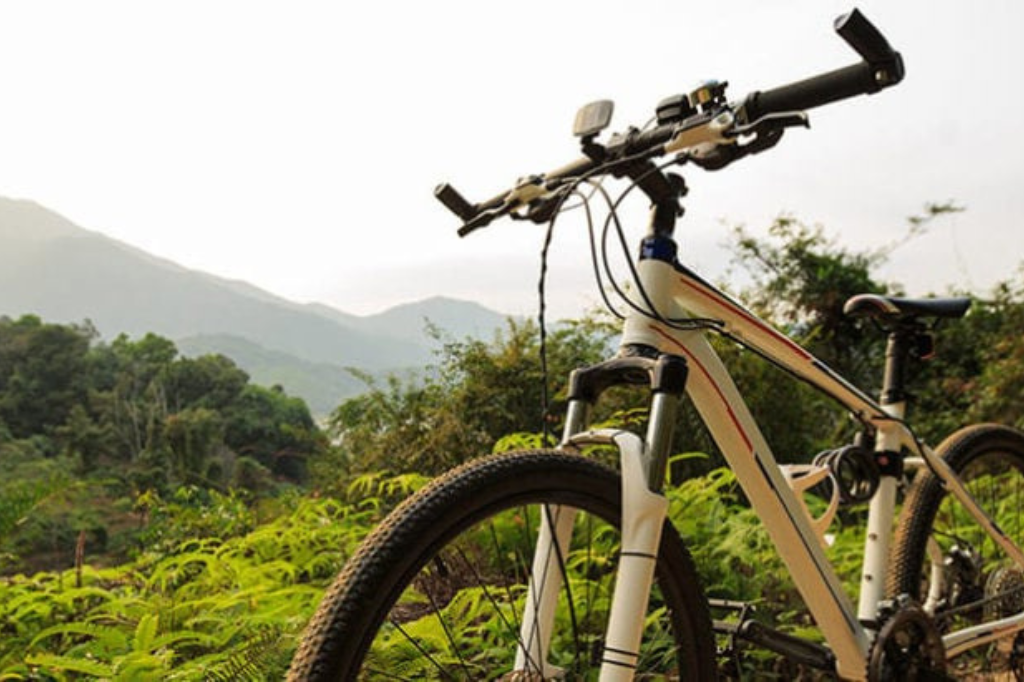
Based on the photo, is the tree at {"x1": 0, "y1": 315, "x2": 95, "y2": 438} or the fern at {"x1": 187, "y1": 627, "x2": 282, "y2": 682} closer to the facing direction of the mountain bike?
the fern

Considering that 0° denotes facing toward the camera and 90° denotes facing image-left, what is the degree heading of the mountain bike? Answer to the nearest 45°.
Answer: approximately 45°

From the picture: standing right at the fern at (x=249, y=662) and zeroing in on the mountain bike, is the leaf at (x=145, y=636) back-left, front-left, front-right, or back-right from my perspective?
back-left

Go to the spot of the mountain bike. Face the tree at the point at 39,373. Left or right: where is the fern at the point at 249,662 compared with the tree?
left

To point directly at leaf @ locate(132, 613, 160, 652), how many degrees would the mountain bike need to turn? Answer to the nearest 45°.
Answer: approximately 45° to its right

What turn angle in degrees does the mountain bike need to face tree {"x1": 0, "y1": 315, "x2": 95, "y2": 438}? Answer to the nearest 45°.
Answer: approximately 90° to its right

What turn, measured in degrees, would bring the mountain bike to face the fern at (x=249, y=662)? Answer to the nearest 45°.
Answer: approximately 45° to its right

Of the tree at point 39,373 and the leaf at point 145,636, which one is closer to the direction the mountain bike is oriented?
the leaf
